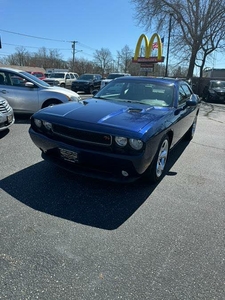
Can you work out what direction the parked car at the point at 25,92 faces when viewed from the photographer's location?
facing to the right of the viewer

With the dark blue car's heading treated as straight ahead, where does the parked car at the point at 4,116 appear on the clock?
The parked car is roughly at 3 o'clock from the dark blue car.

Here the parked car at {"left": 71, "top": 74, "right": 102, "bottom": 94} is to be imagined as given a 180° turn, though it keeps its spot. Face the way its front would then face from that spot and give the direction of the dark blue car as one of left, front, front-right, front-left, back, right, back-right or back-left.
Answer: back-right

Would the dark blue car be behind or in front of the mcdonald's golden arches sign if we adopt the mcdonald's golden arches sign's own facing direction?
in front

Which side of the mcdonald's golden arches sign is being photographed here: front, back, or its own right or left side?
front

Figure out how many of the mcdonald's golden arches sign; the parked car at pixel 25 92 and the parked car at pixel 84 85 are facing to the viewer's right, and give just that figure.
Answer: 1

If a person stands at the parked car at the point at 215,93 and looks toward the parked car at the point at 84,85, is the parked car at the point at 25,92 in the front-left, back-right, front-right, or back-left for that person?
front-left

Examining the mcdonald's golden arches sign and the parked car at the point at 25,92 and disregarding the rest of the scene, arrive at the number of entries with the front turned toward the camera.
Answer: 1

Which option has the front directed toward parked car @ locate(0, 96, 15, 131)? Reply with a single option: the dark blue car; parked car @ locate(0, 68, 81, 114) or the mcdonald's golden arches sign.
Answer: the mcdonald's golden arches sign

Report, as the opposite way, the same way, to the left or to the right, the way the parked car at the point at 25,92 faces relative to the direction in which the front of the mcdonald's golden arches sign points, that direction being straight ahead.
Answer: to the left

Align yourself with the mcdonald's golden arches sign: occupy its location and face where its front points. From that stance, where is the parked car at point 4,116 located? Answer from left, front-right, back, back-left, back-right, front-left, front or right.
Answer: front

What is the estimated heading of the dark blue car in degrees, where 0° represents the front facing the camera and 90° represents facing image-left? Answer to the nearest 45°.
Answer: approximately 45°

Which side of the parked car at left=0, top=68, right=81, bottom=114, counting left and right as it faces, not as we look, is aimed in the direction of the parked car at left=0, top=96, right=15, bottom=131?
right

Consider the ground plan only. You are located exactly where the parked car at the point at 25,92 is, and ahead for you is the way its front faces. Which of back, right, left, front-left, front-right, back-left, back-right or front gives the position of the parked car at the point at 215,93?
front-left

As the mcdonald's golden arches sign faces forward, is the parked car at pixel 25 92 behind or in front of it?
in front

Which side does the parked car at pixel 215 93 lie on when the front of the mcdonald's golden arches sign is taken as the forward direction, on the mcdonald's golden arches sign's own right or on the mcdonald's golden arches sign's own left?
on the mcdonald's golden arches sign's own left
